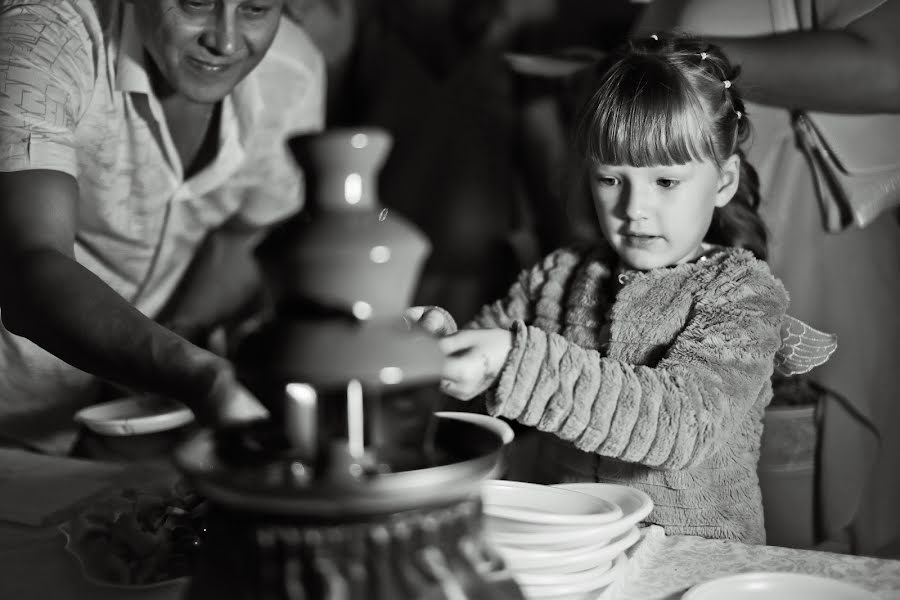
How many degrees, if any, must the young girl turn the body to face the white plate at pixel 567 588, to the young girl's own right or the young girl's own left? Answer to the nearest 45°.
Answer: approximately 45° to the young girl's own left

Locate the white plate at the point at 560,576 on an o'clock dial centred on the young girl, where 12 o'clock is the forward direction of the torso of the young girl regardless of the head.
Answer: The white plate is roughly at 11 o'clock from the young girl.

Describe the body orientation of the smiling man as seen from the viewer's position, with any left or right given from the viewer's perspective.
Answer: facing the viewer and to the right of the viewer

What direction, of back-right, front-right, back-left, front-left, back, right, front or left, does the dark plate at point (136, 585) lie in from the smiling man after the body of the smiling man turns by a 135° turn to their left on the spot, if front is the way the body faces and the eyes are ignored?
back

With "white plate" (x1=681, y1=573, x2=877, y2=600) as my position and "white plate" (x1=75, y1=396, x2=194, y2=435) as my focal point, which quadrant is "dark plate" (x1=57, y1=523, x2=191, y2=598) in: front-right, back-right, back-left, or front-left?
front-left

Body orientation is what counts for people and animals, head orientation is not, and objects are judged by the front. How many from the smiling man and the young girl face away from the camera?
0

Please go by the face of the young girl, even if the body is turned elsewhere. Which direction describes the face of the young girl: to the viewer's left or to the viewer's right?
to the viewer's left

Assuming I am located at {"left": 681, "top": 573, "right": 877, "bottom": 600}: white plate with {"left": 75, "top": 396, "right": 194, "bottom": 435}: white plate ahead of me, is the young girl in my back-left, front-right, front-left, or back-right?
front-right
